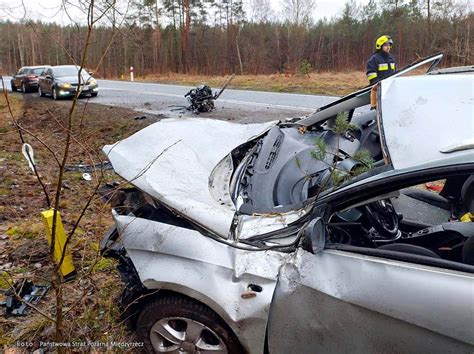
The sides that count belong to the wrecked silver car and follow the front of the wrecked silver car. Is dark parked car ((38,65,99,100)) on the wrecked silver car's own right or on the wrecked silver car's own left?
on the wrecked silver car's own right

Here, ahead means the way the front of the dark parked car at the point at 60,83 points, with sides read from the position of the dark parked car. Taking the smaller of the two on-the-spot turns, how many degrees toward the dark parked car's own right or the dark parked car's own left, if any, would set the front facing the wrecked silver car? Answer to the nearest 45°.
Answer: approximately 45° to the dark parked car's own right

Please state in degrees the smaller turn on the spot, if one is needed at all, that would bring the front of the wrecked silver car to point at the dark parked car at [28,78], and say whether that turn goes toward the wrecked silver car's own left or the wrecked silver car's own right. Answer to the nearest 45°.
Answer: approximately 45° to the wrecked silver car's own right

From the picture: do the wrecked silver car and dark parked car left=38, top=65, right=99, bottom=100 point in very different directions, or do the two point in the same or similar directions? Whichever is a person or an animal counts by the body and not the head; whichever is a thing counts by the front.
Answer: very different directions

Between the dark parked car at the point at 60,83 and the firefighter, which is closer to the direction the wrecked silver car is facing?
the dark parked car

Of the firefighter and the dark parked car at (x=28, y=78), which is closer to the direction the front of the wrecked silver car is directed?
the dark parked car

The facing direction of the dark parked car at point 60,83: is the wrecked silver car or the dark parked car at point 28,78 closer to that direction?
the wrecked silver car

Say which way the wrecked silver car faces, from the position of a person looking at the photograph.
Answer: facing to the left of the viewer

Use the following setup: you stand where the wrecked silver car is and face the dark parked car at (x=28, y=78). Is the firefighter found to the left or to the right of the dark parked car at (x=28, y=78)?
right

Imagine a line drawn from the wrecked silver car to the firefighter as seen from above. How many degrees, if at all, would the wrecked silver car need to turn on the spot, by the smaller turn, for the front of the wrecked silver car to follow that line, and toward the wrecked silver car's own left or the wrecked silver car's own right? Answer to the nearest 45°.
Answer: approximately 90° to the wrecked silver car's own right

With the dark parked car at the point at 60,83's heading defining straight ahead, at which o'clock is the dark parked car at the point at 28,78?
the dark parked car at the point at 28,78 is roughly at 7 o'clock from the dark parked car at the point at 60,83.
